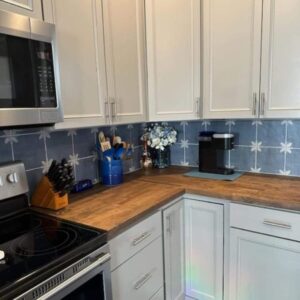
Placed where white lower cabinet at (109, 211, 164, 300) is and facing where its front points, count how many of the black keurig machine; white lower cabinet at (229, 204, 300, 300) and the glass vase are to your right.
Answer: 0

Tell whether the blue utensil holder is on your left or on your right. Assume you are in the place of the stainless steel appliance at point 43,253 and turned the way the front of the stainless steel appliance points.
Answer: on your left

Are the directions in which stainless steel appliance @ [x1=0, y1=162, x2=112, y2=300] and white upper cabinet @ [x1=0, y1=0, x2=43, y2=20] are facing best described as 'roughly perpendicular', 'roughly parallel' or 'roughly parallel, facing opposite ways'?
roughly parallel

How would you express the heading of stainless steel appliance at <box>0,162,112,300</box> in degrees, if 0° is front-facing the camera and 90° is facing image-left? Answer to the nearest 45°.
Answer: approximately 315°

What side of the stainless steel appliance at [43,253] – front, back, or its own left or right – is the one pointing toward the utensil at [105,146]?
left

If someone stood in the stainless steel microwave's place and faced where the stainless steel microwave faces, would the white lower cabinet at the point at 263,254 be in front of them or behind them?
in front
